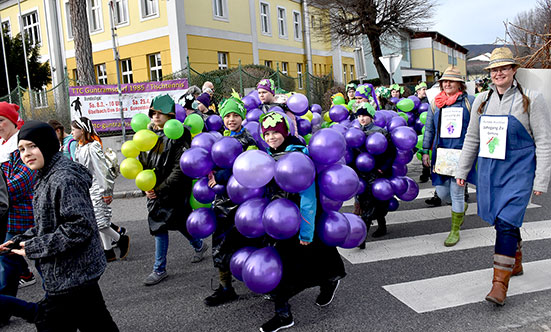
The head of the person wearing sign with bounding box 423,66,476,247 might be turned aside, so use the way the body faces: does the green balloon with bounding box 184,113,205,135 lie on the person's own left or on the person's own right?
on the person's own right

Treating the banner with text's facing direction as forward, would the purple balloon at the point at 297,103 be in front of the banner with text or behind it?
in front

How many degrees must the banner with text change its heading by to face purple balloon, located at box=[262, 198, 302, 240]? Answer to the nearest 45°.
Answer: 0° — it already faces it

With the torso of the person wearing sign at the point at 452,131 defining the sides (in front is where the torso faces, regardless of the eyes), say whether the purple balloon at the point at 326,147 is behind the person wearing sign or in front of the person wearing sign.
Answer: in front

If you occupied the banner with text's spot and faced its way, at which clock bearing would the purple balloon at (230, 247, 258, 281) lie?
The purple balloon is roughly at 12 o'clock from the banner with text.

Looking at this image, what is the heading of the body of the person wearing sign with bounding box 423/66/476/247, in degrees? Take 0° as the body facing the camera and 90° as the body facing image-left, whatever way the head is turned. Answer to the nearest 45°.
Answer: approximately 0°

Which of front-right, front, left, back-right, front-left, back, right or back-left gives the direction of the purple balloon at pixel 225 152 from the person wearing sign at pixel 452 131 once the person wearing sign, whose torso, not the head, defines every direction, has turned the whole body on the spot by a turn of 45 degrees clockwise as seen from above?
front

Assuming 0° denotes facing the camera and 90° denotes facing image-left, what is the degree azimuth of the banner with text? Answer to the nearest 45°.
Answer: approximately 0°

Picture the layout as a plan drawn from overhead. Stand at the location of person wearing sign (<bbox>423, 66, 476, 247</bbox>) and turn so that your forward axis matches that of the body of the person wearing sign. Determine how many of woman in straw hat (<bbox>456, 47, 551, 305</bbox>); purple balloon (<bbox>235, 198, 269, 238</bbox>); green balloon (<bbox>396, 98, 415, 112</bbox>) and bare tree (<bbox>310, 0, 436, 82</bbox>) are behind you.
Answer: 2

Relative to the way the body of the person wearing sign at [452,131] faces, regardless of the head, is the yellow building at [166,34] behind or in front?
behind

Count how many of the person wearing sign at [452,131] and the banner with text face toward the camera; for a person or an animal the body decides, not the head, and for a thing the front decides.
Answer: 2
